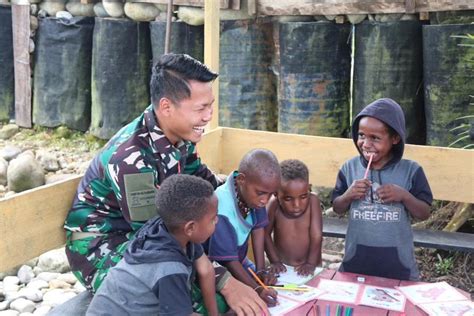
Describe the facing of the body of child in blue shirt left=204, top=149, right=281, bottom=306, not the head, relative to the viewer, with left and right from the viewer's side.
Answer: facing the viewer and to the right of the viewer

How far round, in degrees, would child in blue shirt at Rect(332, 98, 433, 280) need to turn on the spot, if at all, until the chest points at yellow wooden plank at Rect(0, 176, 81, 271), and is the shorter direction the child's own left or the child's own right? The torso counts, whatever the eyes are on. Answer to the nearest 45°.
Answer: approximately 45° to the child's own right

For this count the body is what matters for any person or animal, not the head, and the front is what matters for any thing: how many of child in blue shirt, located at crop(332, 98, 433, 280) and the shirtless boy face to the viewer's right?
0

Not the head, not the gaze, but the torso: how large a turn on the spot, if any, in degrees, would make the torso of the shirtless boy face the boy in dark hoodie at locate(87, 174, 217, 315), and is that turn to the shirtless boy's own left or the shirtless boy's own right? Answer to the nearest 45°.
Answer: approximately 45° to the shirtless boy's own right

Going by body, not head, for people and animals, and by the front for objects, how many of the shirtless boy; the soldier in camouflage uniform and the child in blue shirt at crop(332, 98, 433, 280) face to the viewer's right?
1

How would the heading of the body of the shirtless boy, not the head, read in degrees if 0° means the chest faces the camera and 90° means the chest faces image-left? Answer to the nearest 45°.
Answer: approximately 0°

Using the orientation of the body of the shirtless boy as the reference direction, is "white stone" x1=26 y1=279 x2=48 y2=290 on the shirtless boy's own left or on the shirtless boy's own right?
on the shirtless boy's own right

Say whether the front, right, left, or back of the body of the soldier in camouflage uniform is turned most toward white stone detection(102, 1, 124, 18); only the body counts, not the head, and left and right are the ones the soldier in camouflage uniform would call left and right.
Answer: left

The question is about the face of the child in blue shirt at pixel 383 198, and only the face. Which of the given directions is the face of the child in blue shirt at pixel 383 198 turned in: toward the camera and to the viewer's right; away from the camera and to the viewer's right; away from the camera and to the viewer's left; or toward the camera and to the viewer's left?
toward the camera and to the viewer's left

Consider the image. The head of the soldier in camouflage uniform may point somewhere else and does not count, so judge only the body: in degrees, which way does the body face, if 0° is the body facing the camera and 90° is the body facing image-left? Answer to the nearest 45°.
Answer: approximately 270°

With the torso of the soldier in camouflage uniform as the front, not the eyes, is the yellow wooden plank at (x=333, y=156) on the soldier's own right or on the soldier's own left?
on the soldier's own left

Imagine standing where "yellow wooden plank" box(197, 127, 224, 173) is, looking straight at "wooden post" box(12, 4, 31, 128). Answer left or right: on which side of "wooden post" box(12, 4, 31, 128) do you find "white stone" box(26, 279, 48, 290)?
left
